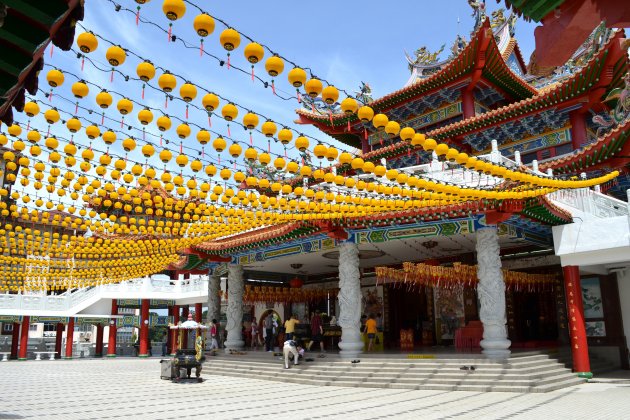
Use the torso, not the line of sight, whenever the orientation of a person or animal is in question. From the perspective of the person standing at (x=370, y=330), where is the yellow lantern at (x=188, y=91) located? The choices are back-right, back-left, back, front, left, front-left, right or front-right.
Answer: back

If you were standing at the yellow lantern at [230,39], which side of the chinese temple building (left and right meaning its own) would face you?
front

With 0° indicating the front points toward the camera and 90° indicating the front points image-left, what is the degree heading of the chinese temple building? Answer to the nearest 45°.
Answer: approximately 45°

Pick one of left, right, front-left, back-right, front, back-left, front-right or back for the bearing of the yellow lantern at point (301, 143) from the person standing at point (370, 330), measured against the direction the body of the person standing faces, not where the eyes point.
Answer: back

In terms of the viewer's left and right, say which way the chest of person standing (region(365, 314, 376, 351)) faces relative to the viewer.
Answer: facing away from the viewer

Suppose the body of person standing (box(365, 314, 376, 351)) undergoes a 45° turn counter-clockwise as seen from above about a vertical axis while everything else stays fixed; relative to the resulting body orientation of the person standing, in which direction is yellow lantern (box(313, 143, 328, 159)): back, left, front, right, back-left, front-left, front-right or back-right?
back-left

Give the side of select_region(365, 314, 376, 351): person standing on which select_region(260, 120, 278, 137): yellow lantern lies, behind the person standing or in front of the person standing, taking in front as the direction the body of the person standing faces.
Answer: behind

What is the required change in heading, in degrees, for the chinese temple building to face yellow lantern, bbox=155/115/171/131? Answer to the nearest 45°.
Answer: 0° — it already faces it

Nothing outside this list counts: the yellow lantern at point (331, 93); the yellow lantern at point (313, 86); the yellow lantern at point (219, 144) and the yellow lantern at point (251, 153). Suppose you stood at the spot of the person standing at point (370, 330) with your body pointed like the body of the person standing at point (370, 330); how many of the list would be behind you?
4

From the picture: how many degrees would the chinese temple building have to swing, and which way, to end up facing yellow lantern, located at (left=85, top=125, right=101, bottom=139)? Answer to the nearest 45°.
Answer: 0° — it already faces it

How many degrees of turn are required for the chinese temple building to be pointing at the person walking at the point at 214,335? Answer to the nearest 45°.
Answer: approximately 90° to its right

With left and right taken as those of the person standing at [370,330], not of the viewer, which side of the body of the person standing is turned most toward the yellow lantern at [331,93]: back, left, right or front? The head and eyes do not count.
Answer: back

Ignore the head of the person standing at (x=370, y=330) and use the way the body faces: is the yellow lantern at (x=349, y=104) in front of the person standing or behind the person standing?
behind
